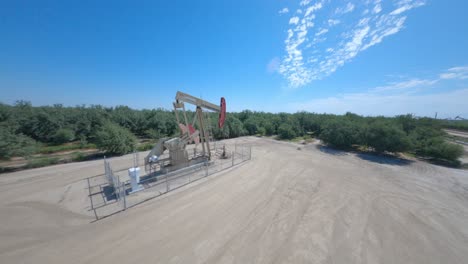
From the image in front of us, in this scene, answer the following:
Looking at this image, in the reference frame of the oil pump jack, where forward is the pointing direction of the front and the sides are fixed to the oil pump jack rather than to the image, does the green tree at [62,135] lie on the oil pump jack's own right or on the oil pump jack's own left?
on the oil pump jack's own left

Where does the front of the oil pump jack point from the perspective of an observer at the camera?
facing away from the viewer and to the right of the viewer

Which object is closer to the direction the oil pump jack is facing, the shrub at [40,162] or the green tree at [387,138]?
the green tree

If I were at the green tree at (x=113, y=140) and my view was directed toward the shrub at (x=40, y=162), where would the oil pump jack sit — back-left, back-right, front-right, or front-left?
back-left

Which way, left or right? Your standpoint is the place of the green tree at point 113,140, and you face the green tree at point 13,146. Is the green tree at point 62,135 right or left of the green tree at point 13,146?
right

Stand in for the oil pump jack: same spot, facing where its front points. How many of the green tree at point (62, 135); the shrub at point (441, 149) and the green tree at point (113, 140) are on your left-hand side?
2

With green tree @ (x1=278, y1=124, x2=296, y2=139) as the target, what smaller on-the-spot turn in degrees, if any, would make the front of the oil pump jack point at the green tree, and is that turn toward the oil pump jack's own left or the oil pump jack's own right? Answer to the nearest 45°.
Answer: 0° — it already faces it

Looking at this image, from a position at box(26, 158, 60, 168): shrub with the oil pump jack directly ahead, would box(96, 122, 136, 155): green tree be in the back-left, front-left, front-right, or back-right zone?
front-left

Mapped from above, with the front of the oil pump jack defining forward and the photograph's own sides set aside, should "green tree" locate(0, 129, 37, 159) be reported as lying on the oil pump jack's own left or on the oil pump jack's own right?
on the oil pump jack's own left

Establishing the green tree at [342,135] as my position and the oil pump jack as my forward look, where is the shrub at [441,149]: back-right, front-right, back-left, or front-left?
front-left

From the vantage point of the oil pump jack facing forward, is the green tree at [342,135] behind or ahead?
ahead

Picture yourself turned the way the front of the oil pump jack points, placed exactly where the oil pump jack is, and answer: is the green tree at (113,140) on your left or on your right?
on your left

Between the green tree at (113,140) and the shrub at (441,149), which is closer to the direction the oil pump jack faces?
the shrub
